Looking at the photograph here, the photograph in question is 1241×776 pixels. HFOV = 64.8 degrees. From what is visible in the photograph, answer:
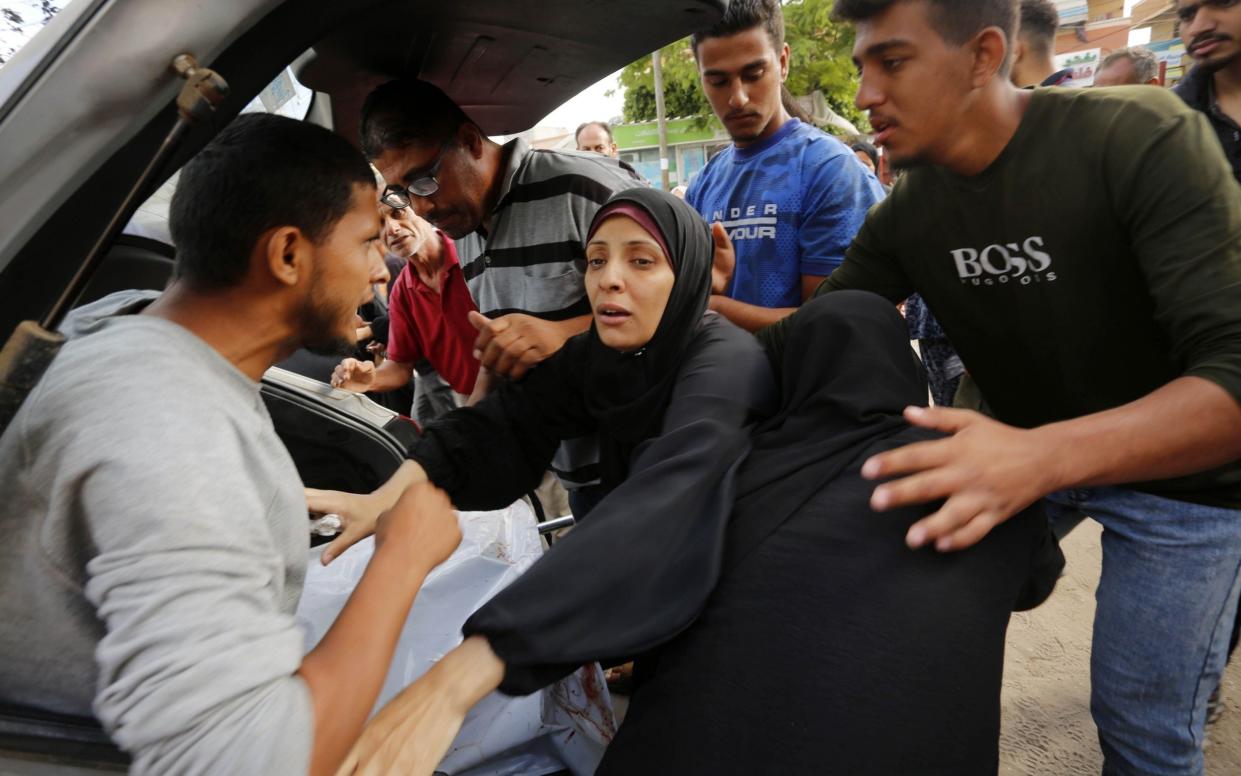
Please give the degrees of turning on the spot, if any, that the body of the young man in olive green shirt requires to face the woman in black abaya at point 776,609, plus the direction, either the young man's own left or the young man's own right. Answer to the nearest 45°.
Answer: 0° — they already face them

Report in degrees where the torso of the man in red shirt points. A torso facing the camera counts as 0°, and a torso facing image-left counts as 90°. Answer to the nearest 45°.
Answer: approximately 45°

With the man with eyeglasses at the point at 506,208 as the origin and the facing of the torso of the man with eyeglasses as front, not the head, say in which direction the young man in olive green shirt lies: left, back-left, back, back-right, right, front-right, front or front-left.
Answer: left

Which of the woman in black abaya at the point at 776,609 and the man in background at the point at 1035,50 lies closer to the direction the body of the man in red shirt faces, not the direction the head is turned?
the woman in black abaya

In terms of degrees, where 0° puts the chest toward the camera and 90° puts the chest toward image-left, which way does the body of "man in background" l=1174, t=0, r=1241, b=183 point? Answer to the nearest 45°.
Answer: approximately 45°

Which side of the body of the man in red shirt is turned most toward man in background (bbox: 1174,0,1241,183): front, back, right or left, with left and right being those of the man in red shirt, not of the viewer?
left

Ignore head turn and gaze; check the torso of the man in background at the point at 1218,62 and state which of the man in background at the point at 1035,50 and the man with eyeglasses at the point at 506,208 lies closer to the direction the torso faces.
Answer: the man with eyeglasses

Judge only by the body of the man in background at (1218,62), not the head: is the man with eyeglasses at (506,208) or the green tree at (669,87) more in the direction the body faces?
the man with eyeglasses
